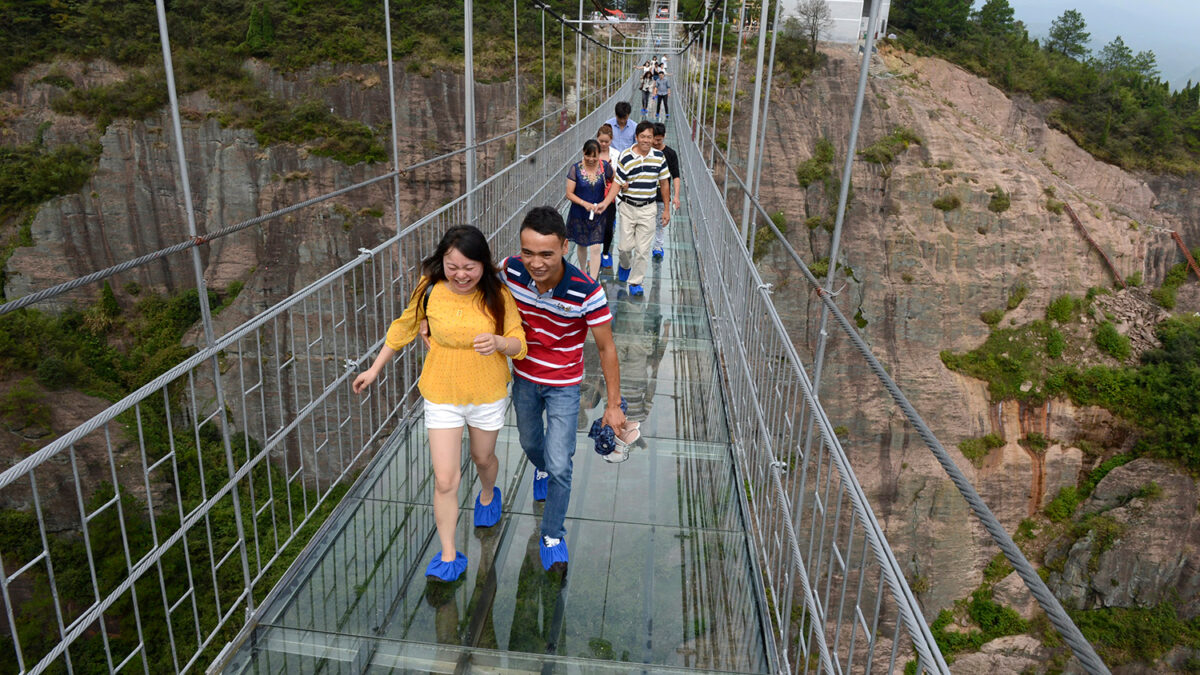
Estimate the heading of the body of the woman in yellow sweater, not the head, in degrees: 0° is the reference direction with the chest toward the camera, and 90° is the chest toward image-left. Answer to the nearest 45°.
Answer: approximately 0°

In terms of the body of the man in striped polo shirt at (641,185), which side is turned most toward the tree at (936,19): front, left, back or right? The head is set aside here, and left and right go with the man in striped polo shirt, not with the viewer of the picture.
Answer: back

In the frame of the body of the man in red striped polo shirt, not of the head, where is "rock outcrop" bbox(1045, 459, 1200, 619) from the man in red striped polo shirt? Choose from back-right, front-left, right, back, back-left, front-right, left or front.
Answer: back-left

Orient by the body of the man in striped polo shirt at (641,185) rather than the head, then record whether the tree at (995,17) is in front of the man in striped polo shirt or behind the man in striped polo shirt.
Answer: behind

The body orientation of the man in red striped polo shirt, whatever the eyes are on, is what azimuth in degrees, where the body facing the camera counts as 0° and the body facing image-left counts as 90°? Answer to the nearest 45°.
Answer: approximately 0°
